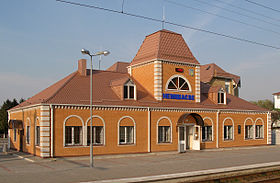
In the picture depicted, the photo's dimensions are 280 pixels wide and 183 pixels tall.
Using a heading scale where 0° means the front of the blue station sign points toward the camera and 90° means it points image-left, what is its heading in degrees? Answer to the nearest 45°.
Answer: approximately 315°
